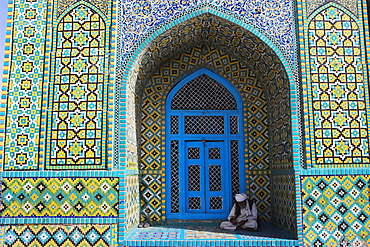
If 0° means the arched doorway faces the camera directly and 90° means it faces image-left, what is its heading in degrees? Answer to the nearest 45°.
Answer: approximately 0°
